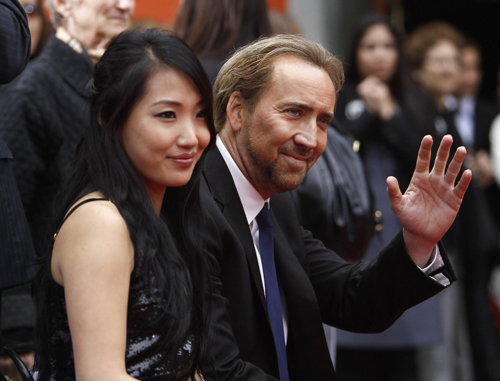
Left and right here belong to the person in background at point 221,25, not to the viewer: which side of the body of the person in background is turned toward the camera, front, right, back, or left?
back

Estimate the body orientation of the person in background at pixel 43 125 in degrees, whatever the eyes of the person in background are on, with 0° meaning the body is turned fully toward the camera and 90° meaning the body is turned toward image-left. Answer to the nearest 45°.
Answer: approximately 315°

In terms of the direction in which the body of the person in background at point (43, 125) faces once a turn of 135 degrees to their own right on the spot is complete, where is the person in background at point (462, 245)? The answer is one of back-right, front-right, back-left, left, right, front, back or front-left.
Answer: back-right

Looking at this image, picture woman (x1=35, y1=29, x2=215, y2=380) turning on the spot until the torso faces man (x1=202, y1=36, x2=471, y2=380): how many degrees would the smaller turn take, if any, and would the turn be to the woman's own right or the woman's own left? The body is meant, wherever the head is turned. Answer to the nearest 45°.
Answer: approximately 90° to the woman's own left

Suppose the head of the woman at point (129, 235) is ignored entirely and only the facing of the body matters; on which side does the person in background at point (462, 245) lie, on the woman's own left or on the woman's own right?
on the woman's own left

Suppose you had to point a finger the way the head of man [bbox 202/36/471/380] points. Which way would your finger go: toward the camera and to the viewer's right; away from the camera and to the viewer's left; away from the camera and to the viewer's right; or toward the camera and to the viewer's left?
toward the camera and to the viewer's right

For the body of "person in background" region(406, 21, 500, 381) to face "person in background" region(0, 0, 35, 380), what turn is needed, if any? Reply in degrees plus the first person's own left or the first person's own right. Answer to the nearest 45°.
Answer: approximately 45° to the first person's own right
